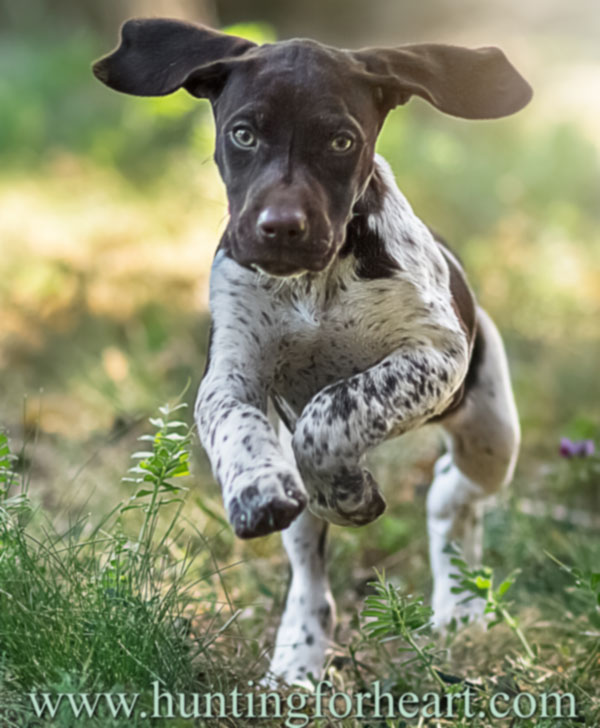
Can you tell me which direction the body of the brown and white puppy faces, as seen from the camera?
toward the camera

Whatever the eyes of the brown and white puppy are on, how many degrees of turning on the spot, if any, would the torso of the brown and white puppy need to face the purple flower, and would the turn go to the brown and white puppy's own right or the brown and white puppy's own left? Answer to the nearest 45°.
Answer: approximately 135° to the brown and white puppy's own left
